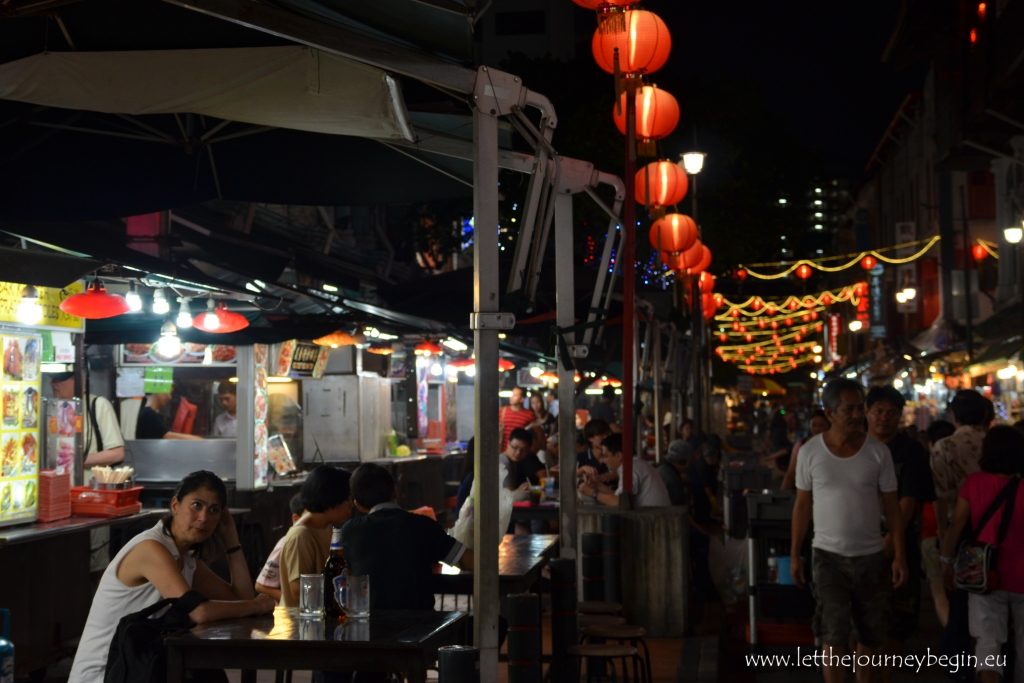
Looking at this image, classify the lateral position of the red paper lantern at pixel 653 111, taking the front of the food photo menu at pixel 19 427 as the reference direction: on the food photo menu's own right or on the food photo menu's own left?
on the food photo menu's own left

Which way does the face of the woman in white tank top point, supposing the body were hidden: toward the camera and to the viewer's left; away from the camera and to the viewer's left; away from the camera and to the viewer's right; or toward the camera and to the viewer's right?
toward the camera and to the viewer's right

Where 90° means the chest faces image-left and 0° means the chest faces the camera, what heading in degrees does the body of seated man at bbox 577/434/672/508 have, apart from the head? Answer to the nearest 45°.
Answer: approximately 90°

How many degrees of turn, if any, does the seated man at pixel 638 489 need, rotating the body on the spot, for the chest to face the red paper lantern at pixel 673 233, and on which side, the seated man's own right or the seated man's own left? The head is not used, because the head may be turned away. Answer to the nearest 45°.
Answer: approximately 90° to the seated man's own right

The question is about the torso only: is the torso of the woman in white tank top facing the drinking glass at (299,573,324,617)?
yes

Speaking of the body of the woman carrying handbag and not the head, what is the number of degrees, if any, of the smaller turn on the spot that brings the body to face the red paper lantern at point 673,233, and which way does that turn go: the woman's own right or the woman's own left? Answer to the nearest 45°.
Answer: approximately 45° to the woman's own left

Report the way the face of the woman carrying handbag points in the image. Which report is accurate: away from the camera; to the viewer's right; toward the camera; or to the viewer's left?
away from the camera

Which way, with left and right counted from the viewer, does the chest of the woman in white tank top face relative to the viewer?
facing to the right of the viewer

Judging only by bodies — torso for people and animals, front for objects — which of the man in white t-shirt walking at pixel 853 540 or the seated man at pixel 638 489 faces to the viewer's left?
the seated man

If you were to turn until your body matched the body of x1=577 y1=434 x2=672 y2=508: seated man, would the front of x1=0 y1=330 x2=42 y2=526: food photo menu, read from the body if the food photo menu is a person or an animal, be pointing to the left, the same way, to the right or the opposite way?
the opposite way

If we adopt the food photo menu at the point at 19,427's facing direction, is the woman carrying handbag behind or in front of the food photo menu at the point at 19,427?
in front

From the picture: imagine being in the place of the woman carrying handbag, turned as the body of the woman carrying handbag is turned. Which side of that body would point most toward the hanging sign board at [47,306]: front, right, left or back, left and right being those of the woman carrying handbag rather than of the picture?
left

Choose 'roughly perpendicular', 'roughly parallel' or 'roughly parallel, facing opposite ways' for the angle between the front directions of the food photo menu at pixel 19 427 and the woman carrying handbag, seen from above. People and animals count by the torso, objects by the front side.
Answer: roughly perpendicular

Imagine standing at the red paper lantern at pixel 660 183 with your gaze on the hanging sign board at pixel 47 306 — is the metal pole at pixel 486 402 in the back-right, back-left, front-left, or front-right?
front-left

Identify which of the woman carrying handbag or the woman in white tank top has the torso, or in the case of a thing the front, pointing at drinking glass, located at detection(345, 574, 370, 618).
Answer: the woman in white tank top

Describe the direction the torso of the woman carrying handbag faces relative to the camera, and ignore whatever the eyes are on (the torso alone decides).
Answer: away from the camera

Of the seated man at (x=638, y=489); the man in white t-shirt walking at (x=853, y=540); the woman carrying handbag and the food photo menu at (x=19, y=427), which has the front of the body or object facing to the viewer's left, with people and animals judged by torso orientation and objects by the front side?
the seated man

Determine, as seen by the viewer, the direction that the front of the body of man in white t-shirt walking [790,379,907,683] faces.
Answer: toward the camera
